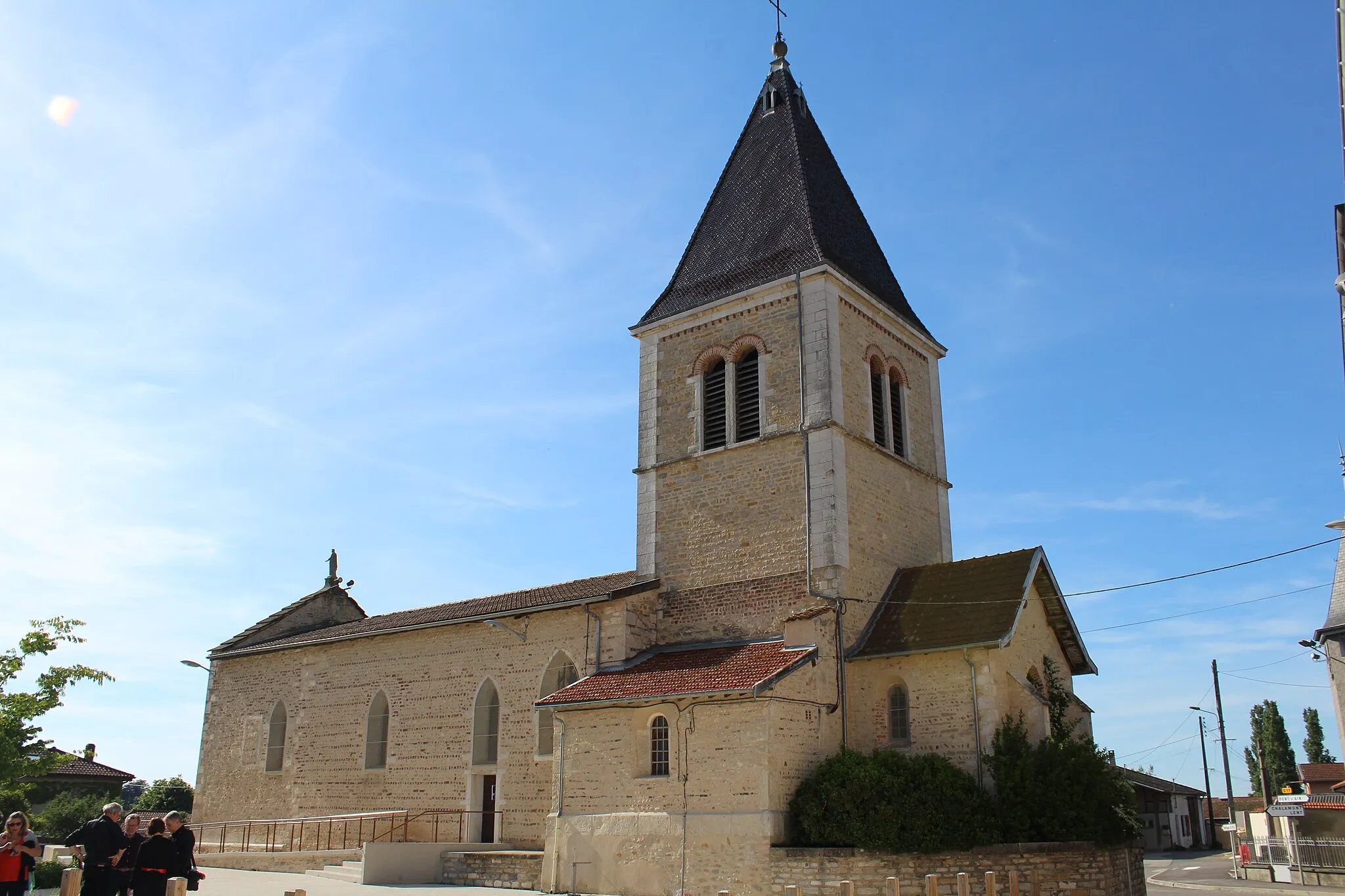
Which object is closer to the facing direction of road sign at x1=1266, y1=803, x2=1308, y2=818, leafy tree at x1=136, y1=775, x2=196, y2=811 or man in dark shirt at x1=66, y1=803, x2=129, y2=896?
the man in dark shirt

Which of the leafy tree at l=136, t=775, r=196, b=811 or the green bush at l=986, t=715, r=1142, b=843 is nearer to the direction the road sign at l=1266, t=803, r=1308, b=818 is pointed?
the green bush

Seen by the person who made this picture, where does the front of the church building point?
facing away from the viewer and to the left of the viewer

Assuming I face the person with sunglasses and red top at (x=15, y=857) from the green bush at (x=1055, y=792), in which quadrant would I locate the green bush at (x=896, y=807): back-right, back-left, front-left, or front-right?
front-right

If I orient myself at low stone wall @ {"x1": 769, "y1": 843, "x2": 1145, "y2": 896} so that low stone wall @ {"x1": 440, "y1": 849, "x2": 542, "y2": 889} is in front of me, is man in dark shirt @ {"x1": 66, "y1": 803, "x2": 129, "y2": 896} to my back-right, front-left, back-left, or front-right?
front-left

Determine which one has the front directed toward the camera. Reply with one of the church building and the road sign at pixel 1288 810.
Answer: the road sign

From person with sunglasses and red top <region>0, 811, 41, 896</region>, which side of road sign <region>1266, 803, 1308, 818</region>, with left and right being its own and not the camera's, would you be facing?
front

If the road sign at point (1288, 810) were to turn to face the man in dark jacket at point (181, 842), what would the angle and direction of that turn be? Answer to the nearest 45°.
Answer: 0° — it already faces them

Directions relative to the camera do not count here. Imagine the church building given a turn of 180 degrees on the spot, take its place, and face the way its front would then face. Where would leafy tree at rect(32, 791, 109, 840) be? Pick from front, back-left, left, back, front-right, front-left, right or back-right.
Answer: back

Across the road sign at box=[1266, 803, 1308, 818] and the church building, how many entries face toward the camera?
1

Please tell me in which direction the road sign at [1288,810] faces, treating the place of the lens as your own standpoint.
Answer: facing the viewer

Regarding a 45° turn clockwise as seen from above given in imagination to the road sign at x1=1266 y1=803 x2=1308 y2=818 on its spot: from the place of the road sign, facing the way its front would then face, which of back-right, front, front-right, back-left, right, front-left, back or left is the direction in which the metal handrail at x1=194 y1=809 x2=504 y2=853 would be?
front

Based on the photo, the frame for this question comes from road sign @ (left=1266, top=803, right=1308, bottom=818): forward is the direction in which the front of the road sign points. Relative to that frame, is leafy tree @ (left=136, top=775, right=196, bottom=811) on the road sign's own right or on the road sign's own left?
on the road sign's own right

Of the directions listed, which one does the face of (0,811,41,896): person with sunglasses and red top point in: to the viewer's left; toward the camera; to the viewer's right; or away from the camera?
toward the camera
